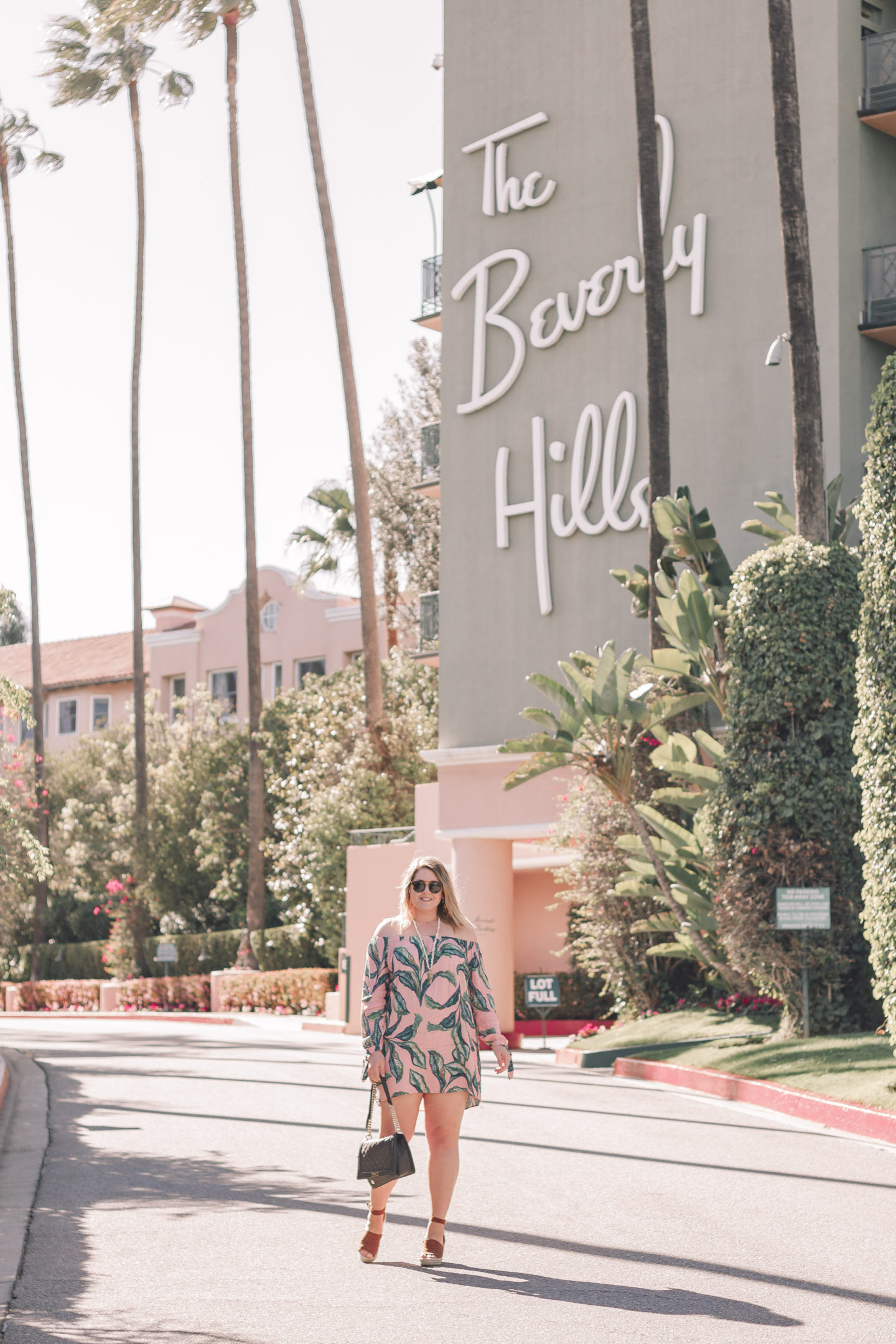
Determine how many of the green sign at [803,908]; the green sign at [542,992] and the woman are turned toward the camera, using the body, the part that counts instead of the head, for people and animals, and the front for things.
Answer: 3

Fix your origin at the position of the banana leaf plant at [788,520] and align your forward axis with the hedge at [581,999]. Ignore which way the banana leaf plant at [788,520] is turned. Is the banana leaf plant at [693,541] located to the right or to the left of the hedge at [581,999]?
left

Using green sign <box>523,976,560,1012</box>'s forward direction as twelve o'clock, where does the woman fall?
The woman is roughly at 12 o'clock from the green sign.

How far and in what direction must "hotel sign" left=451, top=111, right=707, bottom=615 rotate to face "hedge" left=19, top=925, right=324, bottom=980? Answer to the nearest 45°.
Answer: approximately 135° to its right

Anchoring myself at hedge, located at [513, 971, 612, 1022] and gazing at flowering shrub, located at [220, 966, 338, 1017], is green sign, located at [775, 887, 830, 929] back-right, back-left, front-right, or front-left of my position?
back-left

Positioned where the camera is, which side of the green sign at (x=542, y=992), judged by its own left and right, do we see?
front

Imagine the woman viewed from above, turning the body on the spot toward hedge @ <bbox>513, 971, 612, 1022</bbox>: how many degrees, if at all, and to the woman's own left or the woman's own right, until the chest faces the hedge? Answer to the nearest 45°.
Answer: approximately 180°

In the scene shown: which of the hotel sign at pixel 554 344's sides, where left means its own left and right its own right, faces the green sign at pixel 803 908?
front
